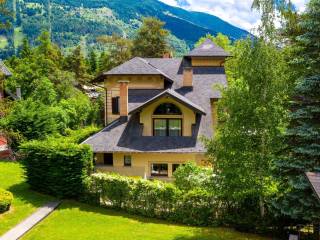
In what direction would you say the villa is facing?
toward the camera

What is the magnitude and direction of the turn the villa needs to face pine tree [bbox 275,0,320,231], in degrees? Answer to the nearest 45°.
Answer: approximately 45° to its left

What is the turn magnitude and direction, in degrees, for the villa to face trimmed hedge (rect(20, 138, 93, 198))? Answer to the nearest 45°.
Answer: approximately 45° to its right

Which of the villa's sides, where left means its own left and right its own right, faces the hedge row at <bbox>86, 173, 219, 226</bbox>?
front

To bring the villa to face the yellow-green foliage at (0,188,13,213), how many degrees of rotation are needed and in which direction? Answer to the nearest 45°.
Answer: approximately 45° to its right

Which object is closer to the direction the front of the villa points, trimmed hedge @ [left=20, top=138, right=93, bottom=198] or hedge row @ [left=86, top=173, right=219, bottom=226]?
the hedge row

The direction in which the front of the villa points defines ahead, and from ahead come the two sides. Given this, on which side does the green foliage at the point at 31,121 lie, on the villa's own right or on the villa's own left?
on the villa's own right
